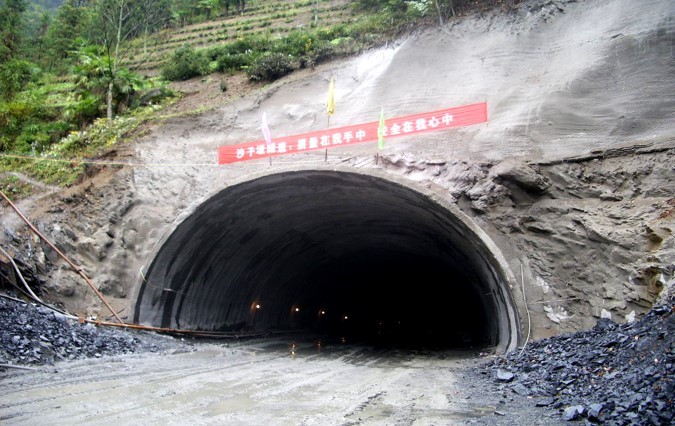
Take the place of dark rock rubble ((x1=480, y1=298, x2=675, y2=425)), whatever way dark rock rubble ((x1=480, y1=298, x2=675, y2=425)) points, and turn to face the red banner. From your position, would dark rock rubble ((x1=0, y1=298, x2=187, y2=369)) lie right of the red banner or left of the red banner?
left

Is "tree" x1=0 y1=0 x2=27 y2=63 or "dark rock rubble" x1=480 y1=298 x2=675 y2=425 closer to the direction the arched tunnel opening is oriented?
the dark rock rubble

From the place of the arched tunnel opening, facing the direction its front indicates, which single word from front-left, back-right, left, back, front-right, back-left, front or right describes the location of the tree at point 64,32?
back-right

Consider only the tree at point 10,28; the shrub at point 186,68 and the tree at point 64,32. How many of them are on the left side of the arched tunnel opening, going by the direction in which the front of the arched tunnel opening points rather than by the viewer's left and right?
0

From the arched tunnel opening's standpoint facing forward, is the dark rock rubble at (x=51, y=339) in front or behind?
in front

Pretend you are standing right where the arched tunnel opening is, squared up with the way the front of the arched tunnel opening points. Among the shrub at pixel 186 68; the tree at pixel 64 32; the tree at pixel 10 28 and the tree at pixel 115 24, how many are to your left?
0

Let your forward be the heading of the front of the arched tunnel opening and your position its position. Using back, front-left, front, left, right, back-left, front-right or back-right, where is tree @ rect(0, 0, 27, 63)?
back-right

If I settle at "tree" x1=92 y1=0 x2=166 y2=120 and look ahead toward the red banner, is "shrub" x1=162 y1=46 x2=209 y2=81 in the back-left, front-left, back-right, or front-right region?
front-left

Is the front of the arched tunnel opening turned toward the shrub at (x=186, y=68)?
no

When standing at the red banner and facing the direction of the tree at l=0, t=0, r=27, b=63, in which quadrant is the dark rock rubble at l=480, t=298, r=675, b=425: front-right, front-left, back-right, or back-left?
back-left

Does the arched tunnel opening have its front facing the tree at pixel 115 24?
no

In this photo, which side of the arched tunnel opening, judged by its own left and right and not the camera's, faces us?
front
